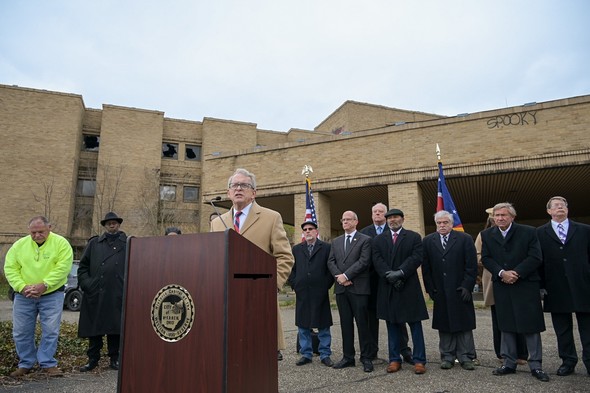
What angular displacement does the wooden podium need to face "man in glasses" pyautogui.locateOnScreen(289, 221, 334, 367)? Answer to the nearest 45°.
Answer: approximately 180°

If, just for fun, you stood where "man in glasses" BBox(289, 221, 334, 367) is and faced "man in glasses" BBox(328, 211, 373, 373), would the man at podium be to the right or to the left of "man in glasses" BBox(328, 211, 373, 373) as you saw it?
right

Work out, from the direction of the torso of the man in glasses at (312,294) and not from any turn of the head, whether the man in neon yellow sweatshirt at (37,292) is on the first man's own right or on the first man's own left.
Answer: on the first man's own right

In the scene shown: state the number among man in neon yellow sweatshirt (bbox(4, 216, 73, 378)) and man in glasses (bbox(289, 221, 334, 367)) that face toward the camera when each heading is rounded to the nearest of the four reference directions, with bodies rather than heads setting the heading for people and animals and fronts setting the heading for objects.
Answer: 2

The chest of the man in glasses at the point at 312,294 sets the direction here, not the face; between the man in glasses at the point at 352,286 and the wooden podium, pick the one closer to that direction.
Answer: the wooden podium

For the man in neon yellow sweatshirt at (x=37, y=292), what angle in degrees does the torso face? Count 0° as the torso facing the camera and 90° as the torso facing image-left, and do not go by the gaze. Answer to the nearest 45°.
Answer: approximately 0°

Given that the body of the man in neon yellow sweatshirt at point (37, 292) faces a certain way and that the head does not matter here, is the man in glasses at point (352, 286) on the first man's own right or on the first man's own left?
on the first man's own left
